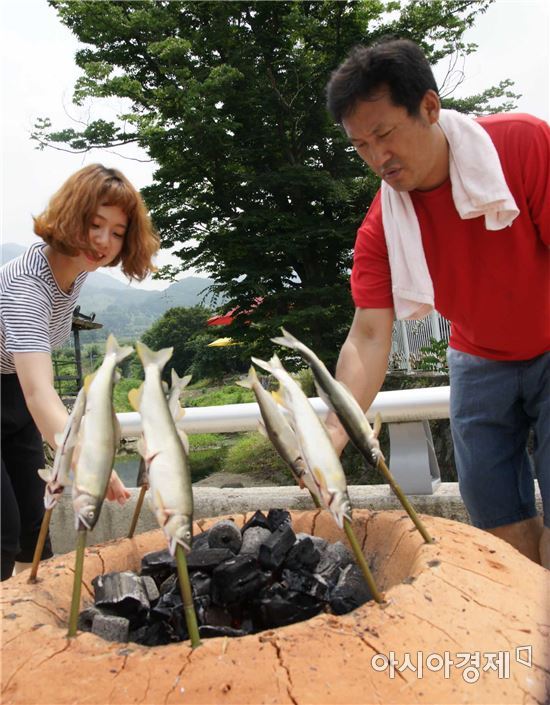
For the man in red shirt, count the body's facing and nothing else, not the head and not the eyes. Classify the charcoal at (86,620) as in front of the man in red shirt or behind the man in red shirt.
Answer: in front

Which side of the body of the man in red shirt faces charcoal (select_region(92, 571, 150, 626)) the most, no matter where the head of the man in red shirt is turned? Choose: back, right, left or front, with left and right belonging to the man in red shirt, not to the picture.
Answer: front

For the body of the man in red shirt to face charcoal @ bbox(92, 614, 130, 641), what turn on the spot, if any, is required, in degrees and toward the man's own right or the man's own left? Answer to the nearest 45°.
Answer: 0° — they already face it

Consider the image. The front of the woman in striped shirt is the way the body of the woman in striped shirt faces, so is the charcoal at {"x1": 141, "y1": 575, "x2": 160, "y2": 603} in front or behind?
in front

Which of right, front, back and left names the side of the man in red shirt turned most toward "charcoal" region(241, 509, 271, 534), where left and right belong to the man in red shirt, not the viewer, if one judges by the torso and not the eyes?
front

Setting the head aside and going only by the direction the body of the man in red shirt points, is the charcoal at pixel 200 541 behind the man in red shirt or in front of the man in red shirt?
in front

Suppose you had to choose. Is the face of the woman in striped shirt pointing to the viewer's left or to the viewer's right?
to the viewer's right

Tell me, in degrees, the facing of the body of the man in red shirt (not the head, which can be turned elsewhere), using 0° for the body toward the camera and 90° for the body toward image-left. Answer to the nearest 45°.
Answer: approximately 45°

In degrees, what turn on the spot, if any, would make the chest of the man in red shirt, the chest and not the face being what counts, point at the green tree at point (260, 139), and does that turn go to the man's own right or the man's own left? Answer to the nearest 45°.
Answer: approximately 135° to the man's own right

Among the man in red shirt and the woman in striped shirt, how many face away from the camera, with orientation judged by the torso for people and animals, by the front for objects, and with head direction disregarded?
0

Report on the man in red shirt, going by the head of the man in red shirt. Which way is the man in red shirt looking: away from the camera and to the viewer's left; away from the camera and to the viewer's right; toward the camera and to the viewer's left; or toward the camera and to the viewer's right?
toward the camera and to the viewer's left

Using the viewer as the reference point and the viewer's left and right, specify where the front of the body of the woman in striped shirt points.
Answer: facing the viewer and to the right of the viewer

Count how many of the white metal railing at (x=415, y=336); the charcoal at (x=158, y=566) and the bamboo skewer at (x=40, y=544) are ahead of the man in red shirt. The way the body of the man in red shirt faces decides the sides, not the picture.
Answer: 2
